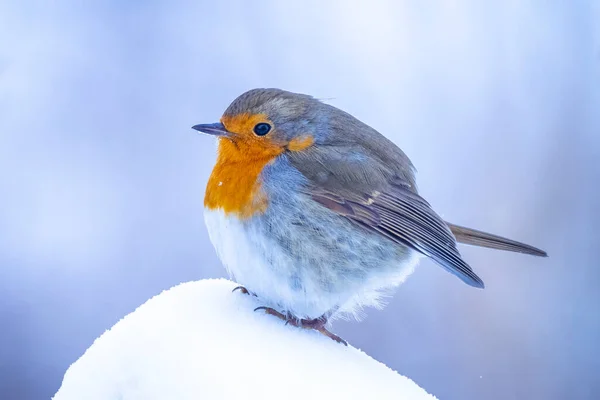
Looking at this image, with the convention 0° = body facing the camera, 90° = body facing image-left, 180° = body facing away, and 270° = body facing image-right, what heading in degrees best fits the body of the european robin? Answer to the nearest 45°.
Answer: approximately 90°
